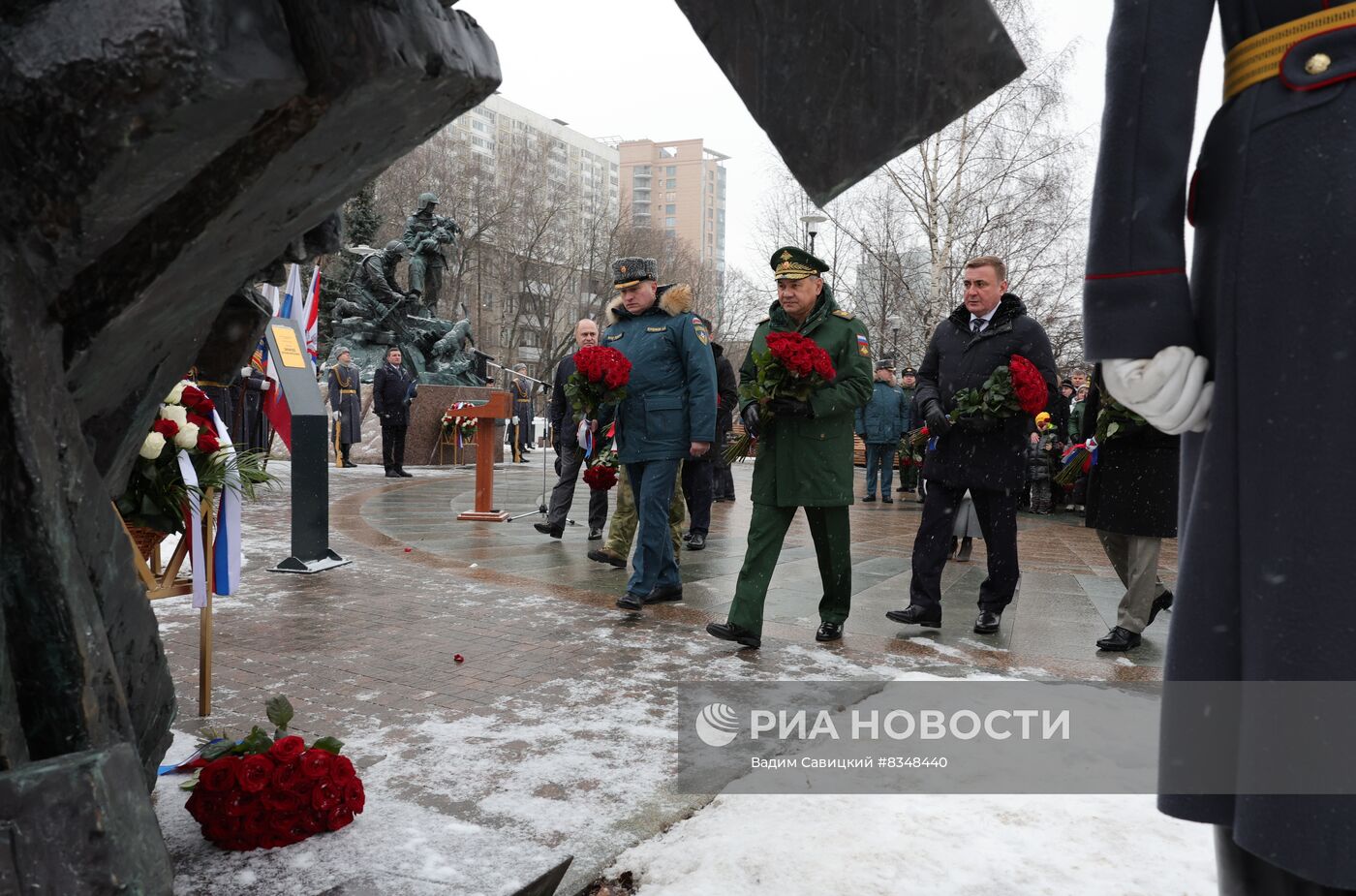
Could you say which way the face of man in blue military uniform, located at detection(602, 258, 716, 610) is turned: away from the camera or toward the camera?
toward the camera

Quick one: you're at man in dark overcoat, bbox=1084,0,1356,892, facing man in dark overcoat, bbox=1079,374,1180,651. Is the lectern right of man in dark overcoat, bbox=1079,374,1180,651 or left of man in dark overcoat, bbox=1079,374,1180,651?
left

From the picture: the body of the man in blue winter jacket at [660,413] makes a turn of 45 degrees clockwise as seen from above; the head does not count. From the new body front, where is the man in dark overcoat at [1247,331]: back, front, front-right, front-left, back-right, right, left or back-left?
left

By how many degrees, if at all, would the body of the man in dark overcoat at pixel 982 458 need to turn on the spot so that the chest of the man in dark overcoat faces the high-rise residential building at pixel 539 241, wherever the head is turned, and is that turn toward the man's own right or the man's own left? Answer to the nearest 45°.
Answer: approximately 90° to the man's own right

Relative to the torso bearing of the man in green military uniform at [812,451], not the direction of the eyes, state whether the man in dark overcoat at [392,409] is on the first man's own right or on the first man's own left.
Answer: on the first man's own right

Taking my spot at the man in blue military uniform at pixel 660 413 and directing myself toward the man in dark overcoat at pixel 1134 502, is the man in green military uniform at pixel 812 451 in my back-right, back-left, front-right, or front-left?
front-right

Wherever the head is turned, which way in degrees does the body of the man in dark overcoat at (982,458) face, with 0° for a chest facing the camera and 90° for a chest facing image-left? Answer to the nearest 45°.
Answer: approximately 45°

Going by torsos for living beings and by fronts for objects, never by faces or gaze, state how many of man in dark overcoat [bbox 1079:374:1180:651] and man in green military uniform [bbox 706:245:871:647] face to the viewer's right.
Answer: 0

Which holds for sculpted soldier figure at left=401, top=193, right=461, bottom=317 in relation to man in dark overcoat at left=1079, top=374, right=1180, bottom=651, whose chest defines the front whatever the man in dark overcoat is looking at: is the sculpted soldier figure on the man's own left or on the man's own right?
on the man's own right

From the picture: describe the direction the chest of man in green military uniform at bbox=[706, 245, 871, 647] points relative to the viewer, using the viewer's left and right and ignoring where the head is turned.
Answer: facing the viewer and to the left of the viewer

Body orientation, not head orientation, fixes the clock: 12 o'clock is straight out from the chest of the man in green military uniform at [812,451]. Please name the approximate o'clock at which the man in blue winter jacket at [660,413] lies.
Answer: the man in blue winter jacket at [660,413] is roughly at 3 o'clock from the man in green military uniform at [812,451].

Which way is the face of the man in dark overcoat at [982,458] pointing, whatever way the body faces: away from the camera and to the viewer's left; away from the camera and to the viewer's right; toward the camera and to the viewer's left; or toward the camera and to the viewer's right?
toward the camera and to the viewer's left
